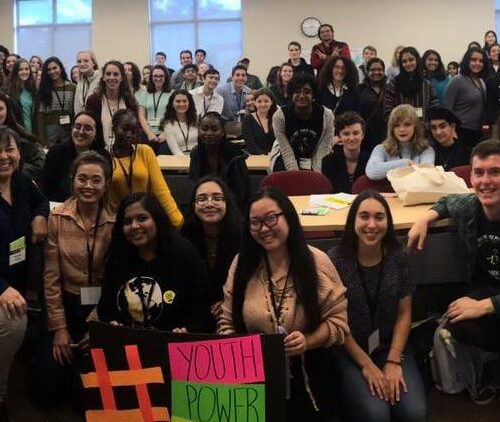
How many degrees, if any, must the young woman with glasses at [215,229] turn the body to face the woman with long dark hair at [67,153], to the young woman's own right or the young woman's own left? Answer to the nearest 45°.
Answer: approximately 135° to the young woman's own right

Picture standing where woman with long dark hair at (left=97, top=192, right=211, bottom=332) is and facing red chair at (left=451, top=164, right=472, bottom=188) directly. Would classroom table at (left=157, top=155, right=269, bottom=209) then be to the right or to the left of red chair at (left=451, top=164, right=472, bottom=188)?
left

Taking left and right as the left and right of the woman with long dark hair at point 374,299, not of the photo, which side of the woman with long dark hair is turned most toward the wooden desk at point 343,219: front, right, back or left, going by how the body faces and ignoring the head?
back

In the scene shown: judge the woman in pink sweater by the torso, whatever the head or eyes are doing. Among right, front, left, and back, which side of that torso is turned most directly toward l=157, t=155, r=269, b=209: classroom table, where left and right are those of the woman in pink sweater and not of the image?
back

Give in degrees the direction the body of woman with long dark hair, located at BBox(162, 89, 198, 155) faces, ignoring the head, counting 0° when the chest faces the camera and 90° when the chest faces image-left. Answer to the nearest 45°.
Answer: approximately 0°
